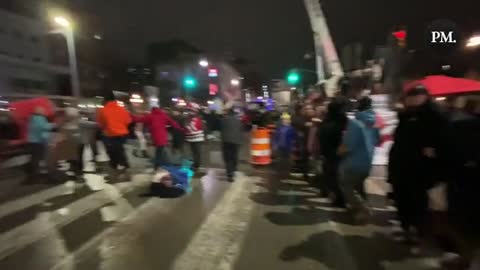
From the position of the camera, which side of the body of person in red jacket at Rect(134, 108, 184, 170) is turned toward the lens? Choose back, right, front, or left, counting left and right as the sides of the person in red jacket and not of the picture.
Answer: back

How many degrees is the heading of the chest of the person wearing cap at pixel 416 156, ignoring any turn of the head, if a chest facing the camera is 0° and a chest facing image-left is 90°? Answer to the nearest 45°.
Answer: approximately 45°

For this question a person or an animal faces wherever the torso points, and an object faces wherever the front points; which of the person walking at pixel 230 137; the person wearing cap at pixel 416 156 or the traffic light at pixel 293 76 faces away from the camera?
the person walking

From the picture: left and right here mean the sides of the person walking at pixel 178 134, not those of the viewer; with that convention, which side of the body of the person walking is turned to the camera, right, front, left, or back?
back

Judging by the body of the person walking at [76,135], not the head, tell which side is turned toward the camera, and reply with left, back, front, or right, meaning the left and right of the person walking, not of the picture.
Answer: back

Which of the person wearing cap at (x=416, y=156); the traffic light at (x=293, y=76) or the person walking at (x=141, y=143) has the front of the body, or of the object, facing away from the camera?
the person walking

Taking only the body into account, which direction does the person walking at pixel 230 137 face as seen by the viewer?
away from the camera

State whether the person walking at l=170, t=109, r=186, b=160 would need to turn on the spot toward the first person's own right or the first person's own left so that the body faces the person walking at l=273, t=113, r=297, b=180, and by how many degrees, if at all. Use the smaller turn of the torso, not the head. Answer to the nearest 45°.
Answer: approximately 90° to the first person's own right
